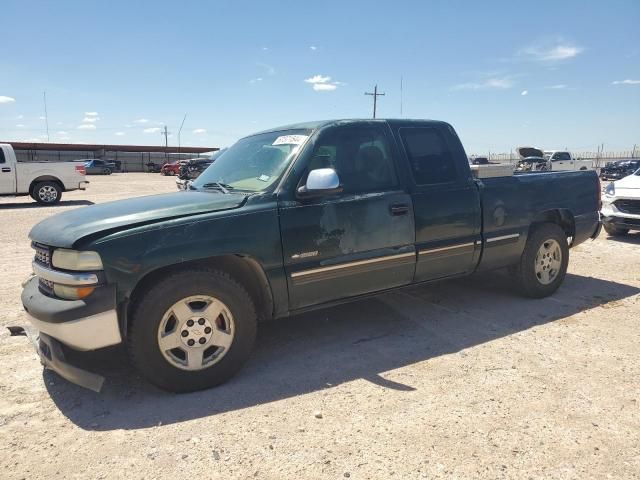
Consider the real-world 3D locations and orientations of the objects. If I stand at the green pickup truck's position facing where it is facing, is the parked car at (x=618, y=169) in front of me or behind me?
behind

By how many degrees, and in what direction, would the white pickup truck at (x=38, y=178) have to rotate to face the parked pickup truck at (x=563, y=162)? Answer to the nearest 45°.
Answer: approximately 180°

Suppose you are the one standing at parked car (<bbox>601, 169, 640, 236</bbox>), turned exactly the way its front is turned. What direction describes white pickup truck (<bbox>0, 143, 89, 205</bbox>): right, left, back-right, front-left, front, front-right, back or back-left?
front-right

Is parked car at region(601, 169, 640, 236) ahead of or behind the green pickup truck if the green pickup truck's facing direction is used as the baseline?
behind

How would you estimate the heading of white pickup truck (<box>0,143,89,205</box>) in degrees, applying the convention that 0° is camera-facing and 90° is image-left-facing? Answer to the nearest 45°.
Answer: approximately 90°

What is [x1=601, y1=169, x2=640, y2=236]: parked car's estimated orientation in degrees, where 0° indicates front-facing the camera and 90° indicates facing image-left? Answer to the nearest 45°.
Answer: approximately 45°

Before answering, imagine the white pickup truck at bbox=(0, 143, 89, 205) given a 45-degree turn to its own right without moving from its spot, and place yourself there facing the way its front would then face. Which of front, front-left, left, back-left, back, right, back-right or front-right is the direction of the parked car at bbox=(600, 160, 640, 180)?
back-right

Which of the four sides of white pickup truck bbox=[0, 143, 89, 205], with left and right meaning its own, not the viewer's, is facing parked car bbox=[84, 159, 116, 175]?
right

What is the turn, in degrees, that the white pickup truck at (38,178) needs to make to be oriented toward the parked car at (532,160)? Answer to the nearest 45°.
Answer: approximately 180°

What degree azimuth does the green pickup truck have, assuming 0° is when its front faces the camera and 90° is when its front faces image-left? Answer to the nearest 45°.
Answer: approximately 45°

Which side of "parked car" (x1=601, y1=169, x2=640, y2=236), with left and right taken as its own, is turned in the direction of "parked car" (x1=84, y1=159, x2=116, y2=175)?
right
